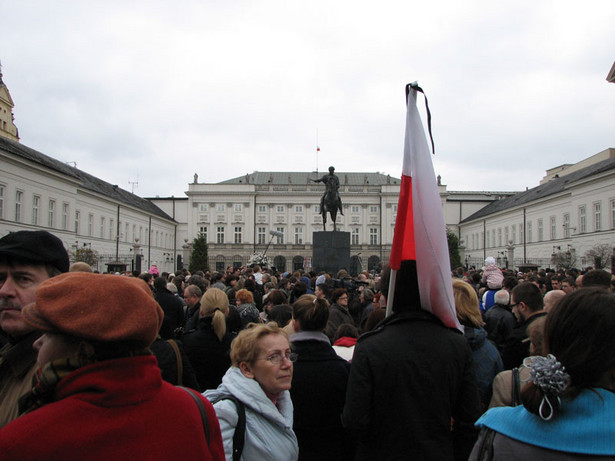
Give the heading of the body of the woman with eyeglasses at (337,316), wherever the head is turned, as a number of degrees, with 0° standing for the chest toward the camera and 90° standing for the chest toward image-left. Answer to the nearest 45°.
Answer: approximately 315°

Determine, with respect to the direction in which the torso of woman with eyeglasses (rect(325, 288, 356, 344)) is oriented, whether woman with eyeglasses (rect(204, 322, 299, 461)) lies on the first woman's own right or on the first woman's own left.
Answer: on the first woman's own right

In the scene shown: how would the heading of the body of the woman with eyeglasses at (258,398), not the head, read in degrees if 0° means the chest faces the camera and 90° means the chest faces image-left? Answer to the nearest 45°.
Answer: approximately 315°

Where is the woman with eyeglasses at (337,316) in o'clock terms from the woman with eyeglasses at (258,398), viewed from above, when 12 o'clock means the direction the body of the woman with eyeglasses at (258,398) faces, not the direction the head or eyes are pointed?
the woman with eyeglasses at (337,316) is roughly at 8 o'clock from the woman with eyeglasses at (258,398).

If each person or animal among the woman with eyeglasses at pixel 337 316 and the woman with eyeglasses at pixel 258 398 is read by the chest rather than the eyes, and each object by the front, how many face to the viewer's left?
0
